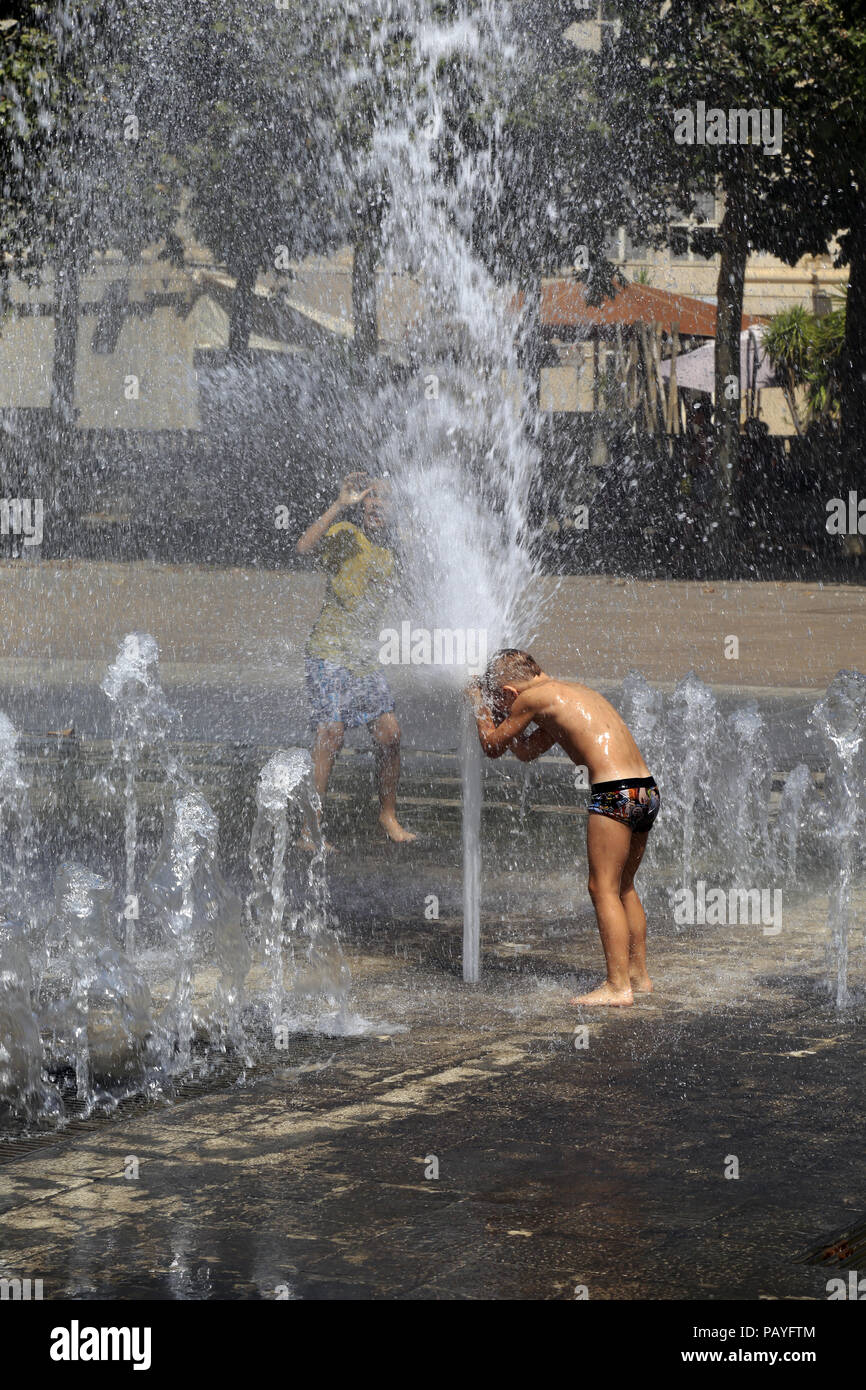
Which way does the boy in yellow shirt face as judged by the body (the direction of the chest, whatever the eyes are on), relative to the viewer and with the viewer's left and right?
facing the viewer and to the right of the viewer

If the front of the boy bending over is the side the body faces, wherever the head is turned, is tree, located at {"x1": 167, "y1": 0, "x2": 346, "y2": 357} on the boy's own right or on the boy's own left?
on the boy's own right

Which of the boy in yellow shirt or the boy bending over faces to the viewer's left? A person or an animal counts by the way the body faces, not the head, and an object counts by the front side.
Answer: the boy bending over

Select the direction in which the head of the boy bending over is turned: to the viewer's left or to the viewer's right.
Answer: to the viewer's left

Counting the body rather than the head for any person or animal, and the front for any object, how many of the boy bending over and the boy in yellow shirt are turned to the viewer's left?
1

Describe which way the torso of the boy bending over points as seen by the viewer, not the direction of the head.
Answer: to the viewer's left

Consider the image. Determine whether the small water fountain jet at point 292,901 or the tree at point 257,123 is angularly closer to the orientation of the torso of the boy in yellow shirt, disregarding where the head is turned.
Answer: the small water fountain jet

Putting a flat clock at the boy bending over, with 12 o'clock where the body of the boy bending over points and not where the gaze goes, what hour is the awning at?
The awning is roughly at 3 o'clock from the boy bending over.
